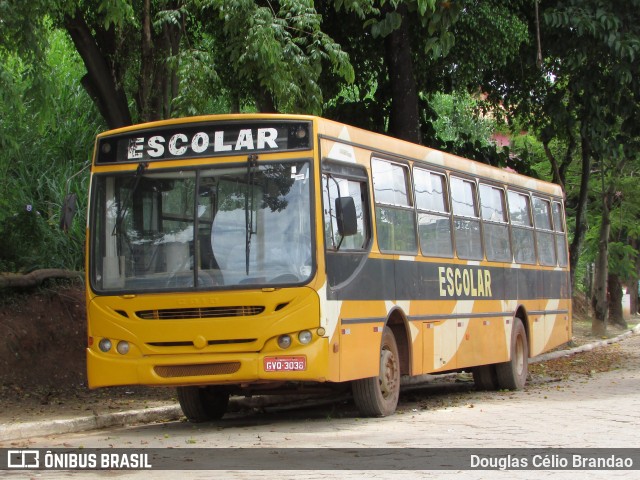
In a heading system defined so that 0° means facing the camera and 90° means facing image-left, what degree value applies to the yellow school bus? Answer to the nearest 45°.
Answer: approximately 45°
